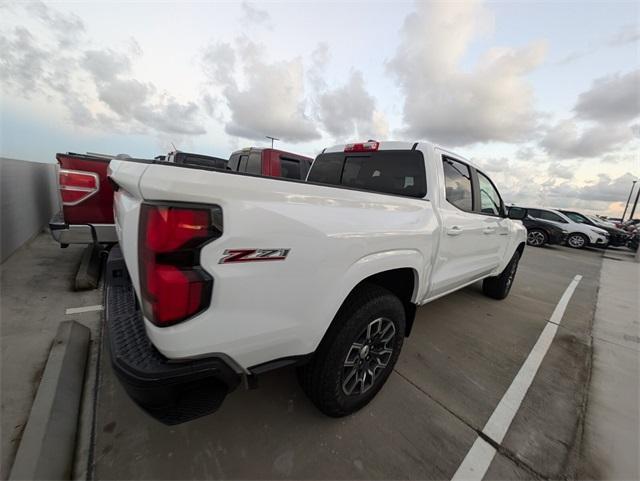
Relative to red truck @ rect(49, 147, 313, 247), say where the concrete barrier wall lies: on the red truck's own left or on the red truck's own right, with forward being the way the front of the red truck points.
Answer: on the red truck's own left

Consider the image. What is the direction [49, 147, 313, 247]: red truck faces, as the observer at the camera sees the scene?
facing away from the viewer and to the right of the viewer

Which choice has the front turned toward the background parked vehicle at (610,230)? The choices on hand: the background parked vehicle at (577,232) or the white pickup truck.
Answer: the white pickup truck

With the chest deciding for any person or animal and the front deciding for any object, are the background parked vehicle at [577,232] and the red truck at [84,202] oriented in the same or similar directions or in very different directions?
very different directions

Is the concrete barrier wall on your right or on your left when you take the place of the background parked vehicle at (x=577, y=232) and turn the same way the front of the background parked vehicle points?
on your right

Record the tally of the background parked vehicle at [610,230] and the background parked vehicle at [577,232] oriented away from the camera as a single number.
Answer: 0

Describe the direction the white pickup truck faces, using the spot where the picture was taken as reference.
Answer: facing away from the viewer and to the right of the viewer

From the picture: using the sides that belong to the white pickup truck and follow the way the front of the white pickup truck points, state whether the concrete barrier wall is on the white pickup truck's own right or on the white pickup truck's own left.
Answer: on the white pickup truck's own left

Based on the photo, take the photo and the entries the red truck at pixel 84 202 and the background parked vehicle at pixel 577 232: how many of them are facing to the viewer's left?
0

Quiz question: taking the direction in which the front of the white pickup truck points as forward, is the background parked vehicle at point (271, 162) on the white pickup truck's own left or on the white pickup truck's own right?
on the white pickup truck's own left

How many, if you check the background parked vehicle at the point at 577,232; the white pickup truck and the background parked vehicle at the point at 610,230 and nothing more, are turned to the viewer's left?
0

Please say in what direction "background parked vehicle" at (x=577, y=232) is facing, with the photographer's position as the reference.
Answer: facing the viewer and to the right of the viewer

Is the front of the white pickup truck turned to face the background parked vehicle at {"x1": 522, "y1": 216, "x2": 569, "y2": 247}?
yes
